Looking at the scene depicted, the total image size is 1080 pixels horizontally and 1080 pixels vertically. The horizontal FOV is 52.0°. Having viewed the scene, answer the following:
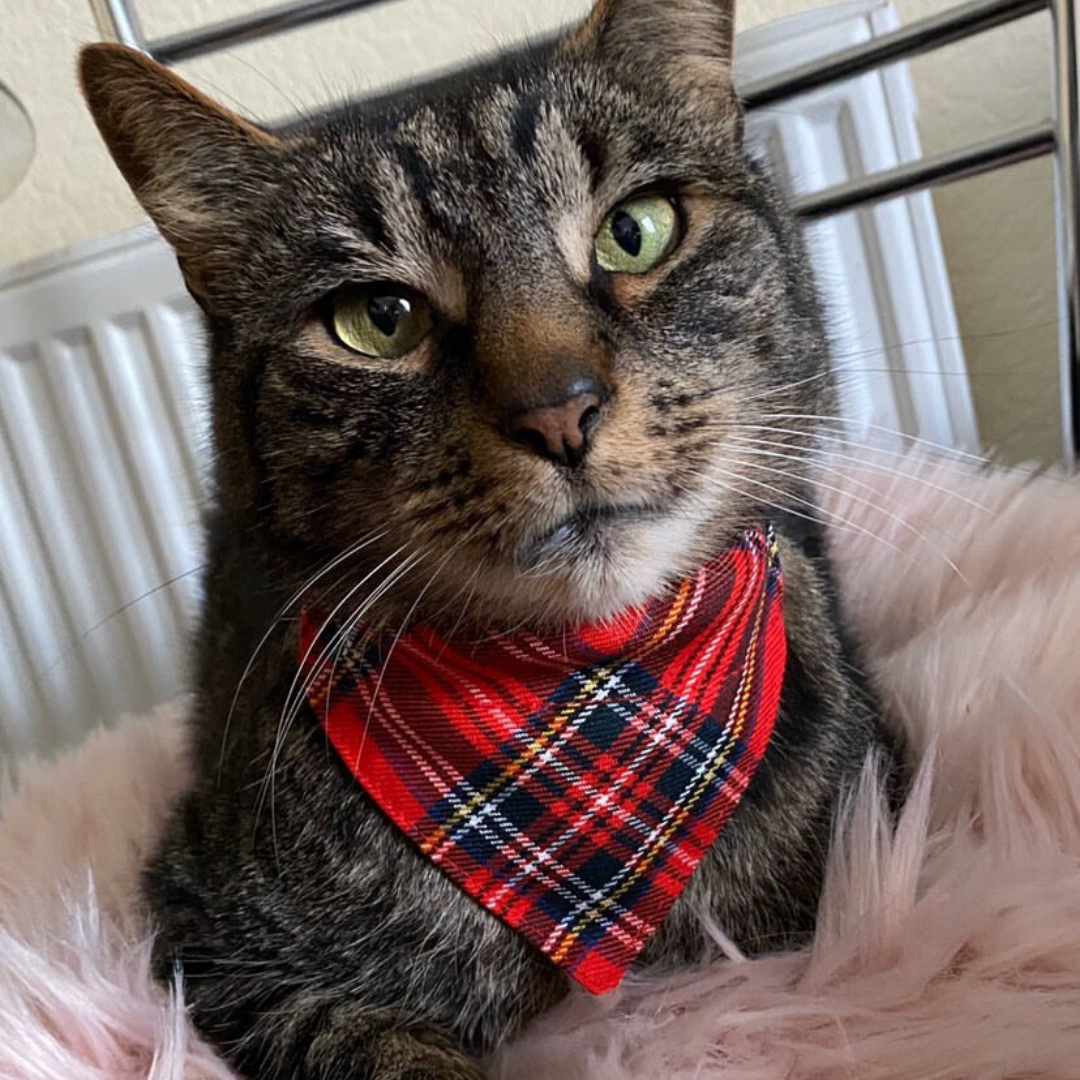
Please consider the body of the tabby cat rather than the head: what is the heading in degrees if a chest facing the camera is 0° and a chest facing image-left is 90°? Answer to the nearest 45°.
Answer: approximately 0°

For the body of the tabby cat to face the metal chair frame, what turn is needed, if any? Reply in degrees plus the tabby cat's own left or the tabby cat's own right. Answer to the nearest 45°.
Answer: approximately 135° to the tabby cat's own left

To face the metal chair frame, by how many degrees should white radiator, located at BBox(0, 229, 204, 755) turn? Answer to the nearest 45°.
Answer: approximately 45° to its left

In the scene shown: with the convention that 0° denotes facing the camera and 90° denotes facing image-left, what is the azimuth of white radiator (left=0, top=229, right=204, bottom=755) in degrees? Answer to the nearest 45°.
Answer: approximately 0°

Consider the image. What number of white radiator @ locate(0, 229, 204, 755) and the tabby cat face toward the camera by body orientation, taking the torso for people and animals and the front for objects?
2
